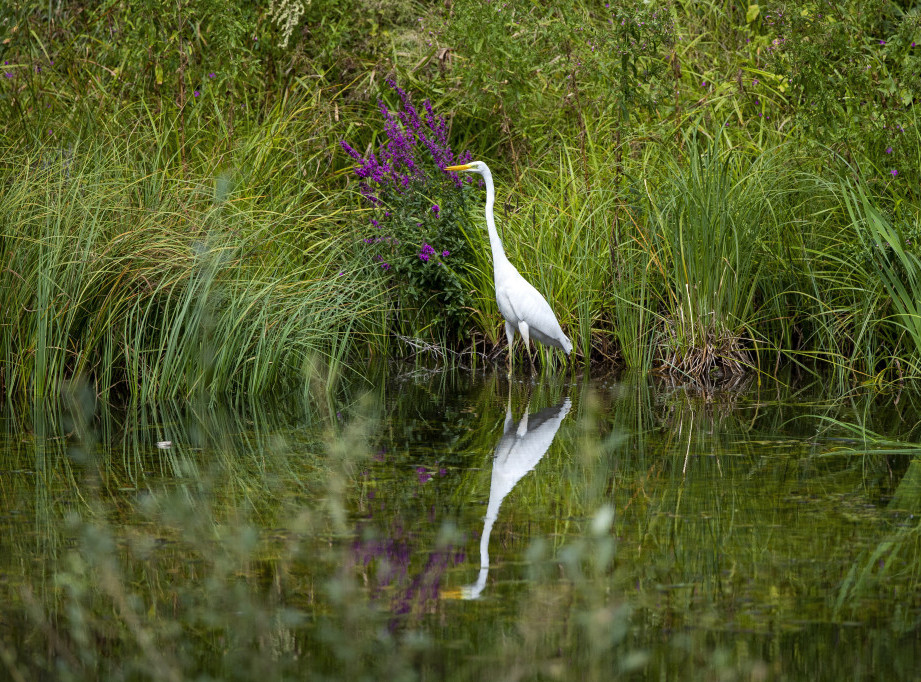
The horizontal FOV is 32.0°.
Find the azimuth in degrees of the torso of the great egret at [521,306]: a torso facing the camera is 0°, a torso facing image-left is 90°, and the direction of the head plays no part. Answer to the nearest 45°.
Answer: approximately 90°

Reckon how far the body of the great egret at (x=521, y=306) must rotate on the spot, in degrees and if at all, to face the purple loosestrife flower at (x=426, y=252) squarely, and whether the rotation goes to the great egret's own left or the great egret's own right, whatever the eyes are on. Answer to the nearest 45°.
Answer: approximately 45° to the great egret's own right

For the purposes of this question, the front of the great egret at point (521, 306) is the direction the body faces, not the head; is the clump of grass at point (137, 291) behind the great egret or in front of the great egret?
in front
